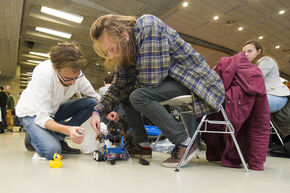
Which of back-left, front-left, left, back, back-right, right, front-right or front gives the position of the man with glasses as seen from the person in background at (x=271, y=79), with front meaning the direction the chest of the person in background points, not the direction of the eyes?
front-left

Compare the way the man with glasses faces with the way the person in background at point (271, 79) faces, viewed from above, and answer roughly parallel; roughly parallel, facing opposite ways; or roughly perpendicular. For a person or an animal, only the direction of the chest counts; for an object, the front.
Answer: roughly parallel, facing opposite ways

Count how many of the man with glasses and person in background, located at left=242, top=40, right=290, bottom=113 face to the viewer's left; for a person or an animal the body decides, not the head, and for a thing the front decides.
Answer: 1

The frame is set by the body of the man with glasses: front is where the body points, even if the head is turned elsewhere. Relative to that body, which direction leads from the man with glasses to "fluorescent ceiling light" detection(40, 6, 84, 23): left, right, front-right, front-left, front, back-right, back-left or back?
back-left

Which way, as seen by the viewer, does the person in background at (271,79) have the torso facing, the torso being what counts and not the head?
to the viewer's left

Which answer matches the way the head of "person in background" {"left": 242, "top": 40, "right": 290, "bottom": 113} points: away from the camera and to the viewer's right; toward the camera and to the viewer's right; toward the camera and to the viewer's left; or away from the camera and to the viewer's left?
toward the camera and to the viewer's left

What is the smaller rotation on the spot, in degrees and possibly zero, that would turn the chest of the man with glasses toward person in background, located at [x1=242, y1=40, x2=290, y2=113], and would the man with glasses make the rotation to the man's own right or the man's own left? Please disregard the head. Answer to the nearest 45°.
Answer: approximately 45° to the man's own left

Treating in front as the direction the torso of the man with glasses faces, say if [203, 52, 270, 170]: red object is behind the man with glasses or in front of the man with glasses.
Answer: in front

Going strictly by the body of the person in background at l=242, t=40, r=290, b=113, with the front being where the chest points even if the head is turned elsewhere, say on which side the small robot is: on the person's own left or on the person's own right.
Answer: on the person's own left

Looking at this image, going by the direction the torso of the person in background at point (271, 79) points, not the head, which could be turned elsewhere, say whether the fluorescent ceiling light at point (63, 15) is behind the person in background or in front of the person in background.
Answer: in front

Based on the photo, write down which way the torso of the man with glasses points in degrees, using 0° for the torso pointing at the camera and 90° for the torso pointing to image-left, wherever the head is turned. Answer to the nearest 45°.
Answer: approximately 315°
